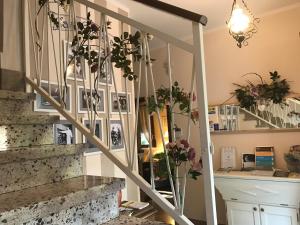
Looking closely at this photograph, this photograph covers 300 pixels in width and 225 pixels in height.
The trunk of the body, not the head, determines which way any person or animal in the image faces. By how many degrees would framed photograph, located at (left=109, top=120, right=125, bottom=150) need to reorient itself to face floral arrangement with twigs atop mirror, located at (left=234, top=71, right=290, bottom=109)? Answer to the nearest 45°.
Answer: approximately 45° to its left

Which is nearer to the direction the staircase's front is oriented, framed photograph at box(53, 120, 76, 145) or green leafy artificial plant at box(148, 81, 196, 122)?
the green leafy artificial plant

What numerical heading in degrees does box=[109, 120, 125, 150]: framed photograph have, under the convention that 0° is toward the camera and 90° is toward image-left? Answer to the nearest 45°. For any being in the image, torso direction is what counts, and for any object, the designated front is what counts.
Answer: approximately 315°

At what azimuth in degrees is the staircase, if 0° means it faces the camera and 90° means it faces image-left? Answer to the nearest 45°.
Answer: approximately 315°

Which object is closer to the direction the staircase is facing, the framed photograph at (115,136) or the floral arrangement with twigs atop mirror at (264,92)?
the floral arrangement with twigs atop mirror

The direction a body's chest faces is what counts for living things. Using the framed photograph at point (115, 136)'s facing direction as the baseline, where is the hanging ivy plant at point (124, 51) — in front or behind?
in front

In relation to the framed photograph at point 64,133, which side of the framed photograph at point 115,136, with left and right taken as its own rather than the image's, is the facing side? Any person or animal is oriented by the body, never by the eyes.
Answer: right

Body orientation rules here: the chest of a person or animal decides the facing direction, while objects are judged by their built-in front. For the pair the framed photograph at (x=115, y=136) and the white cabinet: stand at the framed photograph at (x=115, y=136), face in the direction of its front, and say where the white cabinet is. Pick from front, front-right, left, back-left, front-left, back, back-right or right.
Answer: front-left

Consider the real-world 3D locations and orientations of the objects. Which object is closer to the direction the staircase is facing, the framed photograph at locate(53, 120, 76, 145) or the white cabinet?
the white cabinet
